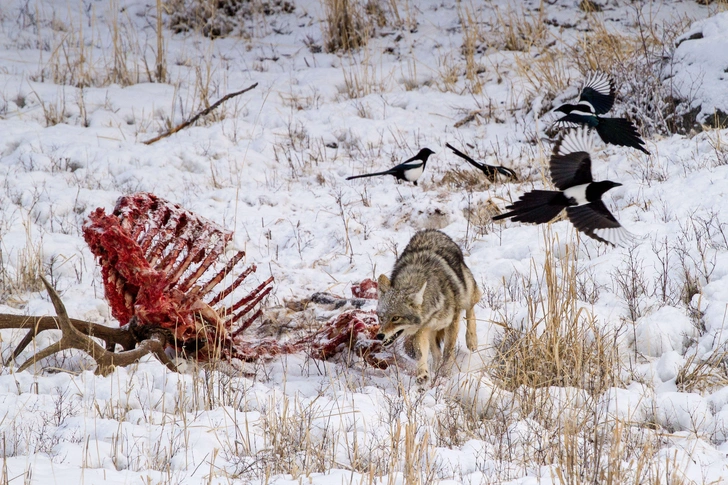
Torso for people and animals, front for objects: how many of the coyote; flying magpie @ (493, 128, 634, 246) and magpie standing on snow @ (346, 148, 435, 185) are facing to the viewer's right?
2

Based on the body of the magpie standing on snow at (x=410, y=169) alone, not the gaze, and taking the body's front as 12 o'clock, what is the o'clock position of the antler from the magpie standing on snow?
The antler is roughly at 4 o'clock from the magpie standing on snow.

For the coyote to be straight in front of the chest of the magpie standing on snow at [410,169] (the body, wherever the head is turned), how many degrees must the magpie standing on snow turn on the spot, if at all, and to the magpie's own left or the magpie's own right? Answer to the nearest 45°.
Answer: approximately 90° to the magpie's own right

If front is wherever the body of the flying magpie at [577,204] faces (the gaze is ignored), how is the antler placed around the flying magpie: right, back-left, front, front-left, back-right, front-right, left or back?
back

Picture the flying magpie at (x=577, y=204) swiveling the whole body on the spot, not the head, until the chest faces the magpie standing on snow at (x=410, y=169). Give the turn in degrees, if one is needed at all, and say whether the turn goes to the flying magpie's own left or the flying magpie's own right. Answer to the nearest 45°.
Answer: approximately 135° to the flying magpie's own left

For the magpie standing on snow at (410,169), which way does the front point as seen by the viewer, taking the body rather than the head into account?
to the viewer's right

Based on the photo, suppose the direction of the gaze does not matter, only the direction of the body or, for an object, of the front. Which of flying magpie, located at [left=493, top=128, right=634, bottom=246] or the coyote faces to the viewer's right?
the flying magpie

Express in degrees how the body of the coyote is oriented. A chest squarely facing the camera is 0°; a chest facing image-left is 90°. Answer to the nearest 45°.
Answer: approximately 45°

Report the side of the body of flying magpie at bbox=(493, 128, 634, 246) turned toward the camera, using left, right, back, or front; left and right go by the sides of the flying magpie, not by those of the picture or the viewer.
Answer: right
